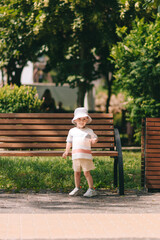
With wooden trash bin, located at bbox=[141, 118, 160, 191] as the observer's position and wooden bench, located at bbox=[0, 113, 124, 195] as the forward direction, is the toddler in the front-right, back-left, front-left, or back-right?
front-left

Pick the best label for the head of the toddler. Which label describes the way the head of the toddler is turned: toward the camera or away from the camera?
toward the camera

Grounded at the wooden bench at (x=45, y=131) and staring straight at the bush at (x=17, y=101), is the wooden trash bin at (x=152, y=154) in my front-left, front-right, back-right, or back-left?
back-right

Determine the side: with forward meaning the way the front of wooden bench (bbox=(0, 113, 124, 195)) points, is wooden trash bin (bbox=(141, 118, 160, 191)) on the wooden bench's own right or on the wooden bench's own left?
on the wooden bench's own left

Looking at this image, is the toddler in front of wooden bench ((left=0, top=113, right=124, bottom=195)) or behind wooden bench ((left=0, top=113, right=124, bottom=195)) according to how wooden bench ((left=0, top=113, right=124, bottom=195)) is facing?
in front

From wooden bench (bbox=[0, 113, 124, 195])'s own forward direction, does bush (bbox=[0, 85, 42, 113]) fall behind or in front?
behind

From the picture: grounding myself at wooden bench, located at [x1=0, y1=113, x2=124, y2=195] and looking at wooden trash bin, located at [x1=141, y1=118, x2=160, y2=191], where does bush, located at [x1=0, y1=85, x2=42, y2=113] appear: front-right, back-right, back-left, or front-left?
back-left

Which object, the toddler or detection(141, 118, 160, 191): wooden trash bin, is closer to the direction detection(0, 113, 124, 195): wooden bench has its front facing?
the toddler

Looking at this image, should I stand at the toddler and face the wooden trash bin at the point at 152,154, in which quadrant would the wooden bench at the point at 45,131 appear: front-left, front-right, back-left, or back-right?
back-left

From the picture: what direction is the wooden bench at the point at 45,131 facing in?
toward the camera

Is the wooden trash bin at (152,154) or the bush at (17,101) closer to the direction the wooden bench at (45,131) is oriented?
the wooden trash bin
